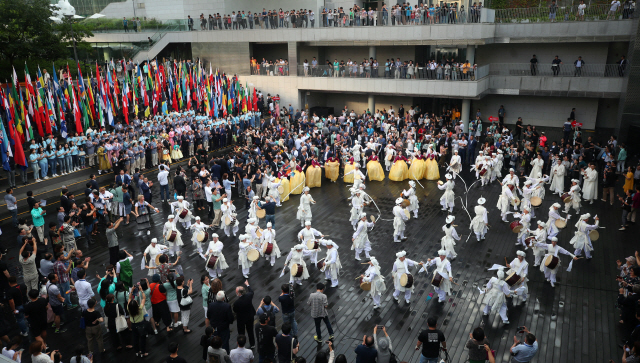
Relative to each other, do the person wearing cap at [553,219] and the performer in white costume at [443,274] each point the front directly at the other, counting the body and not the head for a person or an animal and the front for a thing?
no

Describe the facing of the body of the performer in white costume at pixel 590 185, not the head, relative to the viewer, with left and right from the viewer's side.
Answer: facing the viewer and to the left of the viewer

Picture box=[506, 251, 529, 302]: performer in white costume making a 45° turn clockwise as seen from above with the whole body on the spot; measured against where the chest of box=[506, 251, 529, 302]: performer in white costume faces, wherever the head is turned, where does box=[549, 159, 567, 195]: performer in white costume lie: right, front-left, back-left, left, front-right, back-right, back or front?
right

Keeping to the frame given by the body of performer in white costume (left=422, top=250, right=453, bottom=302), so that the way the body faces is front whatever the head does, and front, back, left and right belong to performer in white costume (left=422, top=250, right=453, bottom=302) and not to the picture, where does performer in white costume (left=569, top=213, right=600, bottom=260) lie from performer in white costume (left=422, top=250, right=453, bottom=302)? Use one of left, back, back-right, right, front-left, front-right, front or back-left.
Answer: back

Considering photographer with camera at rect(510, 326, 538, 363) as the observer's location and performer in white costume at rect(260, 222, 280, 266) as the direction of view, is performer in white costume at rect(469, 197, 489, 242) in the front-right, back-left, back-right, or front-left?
front-right

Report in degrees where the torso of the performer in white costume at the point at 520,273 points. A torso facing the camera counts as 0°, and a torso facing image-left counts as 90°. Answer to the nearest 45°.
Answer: approximately 45°

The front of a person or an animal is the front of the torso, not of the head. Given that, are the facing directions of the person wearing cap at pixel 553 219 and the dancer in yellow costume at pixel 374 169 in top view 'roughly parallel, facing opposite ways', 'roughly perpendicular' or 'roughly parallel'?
roughly perpendicular

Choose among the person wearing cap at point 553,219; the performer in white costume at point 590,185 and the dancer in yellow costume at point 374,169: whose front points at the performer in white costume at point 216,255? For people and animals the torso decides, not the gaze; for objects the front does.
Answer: the performer in white costume at point 590,185

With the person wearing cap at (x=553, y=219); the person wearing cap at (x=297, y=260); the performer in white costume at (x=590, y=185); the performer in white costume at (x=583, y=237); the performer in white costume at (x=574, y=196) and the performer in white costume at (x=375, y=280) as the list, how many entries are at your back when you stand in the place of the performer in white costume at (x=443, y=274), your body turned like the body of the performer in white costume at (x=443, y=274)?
4

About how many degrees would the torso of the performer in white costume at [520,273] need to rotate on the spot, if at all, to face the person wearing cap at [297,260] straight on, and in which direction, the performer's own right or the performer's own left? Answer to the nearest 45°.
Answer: approximately 45° to the performer's own right

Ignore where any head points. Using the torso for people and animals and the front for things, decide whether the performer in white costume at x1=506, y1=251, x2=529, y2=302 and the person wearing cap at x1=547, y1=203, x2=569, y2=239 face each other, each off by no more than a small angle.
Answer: no

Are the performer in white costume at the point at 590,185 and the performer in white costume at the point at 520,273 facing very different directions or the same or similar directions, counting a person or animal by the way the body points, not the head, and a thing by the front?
same or similar directions

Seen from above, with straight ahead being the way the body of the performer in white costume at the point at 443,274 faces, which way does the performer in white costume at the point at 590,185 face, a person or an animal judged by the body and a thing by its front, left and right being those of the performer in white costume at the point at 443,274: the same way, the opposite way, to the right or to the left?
the same way
